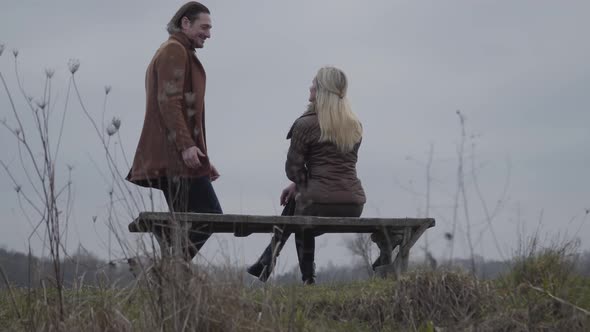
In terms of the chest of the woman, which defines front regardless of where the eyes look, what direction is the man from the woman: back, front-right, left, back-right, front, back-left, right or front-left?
left

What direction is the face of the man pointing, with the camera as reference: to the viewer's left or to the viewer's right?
to the viewer's right

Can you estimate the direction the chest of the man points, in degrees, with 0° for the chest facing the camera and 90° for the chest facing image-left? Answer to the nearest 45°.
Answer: approximately 270°

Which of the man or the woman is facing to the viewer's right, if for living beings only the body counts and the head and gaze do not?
the man

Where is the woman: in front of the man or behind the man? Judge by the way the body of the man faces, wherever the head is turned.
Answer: in front

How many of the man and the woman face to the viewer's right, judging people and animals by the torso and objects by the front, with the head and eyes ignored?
1

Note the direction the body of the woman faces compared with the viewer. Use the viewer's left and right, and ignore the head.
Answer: facing away from the viewer and to the left of the viewer
